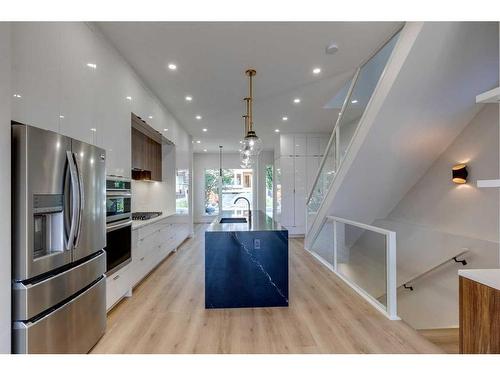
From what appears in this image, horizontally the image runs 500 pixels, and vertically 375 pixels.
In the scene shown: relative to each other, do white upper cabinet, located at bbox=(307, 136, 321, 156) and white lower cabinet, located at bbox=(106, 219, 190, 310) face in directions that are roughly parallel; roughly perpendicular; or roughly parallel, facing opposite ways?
roughly perpendicular

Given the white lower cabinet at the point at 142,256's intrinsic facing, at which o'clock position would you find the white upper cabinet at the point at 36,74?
The white upper cabinet is roughly at 2 o'clock from the white lower cabinet.

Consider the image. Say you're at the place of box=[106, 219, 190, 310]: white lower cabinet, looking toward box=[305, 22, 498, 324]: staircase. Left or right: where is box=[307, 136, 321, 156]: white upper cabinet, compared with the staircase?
left

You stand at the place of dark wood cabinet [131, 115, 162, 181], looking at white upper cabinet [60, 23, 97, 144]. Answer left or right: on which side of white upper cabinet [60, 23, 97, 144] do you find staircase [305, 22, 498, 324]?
left

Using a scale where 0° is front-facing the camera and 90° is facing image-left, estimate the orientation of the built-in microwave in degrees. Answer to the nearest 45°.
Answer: approximately 315°

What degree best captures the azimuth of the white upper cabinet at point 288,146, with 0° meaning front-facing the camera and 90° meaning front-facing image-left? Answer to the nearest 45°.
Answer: approximately 0°

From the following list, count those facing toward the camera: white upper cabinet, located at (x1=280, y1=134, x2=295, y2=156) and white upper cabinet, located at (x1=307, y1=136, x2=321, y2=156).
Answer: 2
